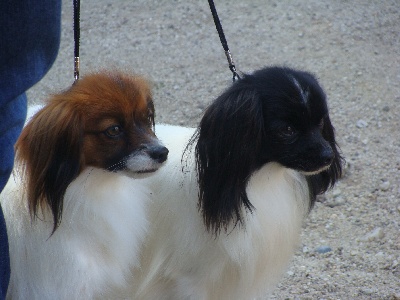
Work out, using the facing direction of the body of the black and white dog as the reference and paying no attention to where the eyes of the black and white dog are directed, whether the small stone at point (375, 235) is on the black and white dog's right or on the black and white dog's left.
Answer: on the black and white dog's left

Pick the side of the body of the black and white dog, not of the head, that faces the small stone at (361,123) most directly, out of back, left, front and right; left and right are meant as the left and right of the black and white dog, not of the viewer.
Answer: left

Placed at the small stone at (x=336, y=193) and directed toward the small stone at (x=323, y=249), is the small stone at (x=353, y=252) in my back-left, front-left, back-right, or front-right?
front-left

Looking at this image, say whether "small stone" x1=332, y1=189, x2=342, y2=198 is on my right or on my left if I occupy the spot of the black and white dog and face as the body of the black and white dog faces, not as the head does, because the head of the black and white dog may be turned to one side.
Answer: on my left

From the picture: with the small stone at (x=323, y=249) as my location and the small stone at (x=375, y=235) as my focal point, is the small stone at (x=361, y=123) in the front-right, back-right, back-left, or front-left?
front-left

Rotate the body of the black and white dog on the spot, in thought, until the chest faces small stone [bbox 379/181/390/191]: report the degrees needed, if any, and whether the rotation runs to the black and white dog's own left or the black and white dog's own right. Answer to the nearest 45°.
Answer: approximately 90° to the black and white dog's own left
